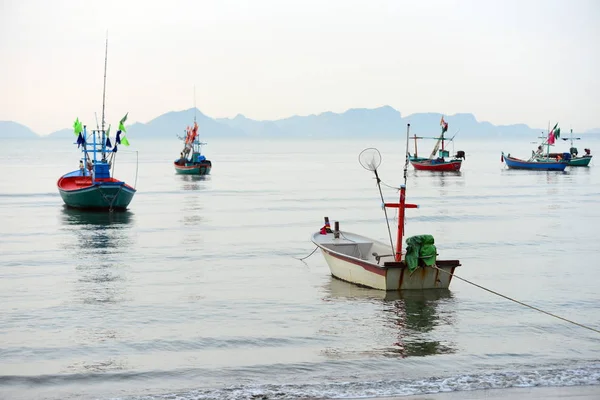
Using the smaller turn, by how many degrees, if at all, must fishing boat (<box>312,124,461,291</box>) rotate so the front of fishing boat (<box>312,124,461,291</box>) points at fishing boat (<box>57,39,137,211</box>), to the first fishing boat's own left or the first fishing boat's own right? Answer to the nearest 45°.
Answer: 0° — it already faces it

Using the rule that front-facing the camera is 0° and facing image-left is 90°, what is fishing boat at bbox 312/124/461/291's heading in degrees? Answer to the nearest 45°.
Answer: approximately 135°
